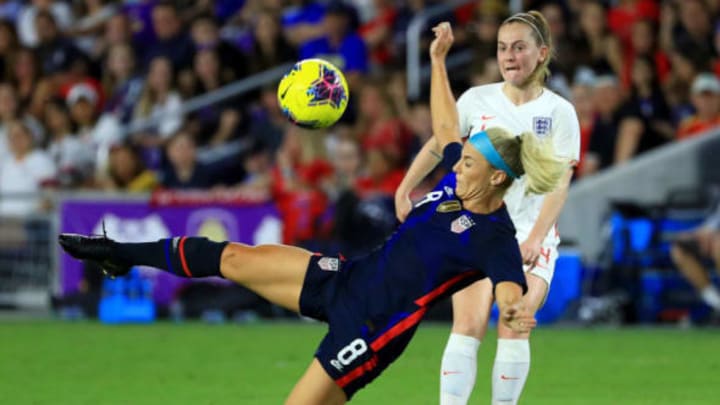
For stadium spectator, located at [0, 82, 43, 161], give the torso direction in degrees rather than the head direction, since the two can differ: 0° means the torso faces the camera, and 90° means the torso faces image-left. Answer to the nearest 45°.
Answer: approximately 0°

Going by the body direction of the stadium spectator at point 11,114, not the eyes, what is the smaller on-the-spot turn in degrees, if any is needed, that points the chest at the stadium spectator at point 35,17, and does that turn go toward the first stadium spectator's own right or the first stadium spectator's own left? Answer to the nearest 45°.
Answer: approximately 180°

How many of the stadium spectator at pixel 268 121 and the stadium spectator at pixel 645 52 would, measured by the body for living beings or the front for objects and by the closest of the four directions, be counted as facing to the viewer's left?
0

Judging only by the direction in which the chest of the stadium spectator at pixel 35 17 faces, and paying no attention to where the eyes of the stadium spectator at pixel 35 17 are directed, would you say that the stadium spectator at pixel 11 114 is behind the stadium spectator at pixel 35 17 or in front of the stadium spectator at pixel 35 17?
in front

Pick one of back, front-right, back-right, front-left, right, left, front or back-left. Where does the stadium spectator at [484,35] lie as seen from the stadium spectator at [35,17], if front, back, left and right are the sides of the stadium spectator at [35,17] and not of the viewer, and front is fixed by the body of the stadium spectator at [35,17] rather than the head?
front-left

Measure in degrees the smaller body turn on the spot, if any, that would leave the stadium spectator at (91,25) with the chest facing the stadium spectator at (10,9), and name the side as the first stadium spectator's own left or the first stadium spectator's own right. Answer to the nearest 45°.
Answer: approximately 135° to the first stadium spectator's own right
